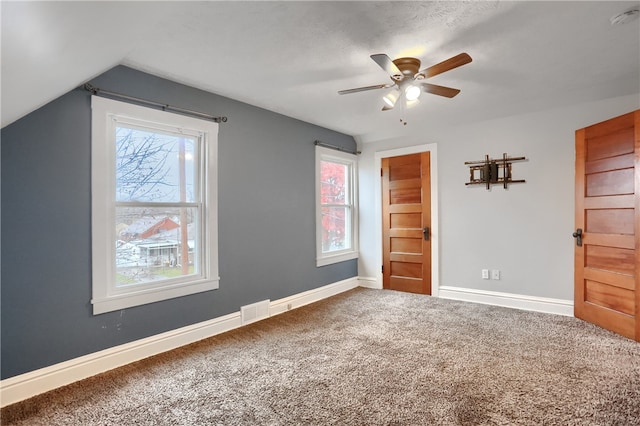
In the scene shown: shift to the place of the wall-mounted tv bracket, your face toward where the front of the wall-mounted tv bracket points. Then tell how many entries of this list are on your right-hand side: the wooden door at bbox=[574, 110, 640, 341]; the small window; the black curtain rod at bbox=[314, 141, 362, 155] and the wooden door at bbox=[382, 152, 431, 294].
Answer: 3

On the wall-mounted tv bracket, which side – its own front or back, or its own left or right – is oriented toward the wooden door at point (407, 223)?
right

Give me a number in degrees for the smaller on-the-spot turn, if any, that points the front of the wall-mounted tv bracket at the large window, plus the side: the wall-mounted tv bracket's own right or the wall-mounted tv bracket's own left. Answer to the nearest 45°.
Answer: approximately 45° to the wall-mounted tv bracket's own right

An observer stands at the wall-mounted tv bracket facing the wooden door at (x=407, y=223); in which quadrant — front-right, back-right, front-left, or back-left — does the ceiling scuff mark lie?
back-left

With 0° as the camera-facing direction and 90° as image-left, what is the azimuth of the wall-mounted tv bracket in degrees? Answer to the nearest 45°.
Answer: approximately 0°

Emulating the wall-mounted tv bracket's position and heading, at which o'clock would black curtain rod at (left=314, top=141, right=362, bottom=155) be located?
The black curtain rod is roughly at 3 o'clock from the wall-mounted tv bracket.

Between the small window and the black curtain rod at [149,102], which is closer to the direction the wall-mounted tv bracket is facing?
the black curtain rod

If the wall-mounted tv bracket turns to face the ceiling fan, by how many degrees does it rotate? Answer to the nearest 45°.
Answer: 0° — it already faces it

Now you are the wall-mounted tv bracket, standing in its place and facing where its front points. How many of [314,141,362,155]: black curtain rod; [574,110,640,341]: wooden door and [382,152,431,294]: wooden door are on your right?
2

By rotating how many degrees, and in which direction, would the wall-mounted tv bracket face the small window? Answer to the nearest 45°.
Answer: approximately 90° to its right
